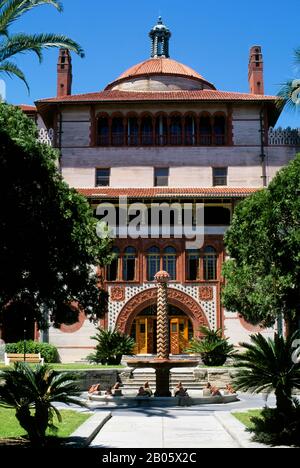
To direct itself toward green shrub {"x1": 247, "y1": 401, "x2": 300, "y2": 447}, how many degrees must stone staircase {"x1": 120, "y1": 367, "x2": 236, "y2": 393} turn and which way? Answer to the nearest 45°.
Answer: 0° — it already faces it

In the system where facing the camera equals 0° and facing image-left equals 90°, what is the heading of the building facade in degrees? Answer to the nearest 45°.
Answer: approximately 0°

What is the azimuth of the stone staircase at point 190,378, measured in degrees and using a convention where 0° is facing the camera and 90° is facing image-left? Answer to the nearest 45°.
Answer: approximately 0°

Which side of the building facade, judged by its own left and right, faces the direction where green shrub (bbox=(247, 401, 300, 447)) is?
front

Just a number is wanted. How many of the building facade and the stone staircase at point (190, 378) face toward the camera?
2

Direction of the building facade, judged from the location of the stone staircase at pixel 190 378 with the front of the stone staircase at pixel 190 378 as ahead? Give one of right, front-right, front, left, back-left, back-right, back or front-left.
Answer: back

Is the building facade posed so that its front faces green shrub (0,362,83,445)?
yes

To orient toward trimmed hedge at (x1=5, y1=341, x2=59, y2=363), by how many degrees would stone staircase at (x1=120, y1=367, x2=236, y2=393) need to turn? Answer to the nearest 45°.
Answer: approximately 135° to its right
